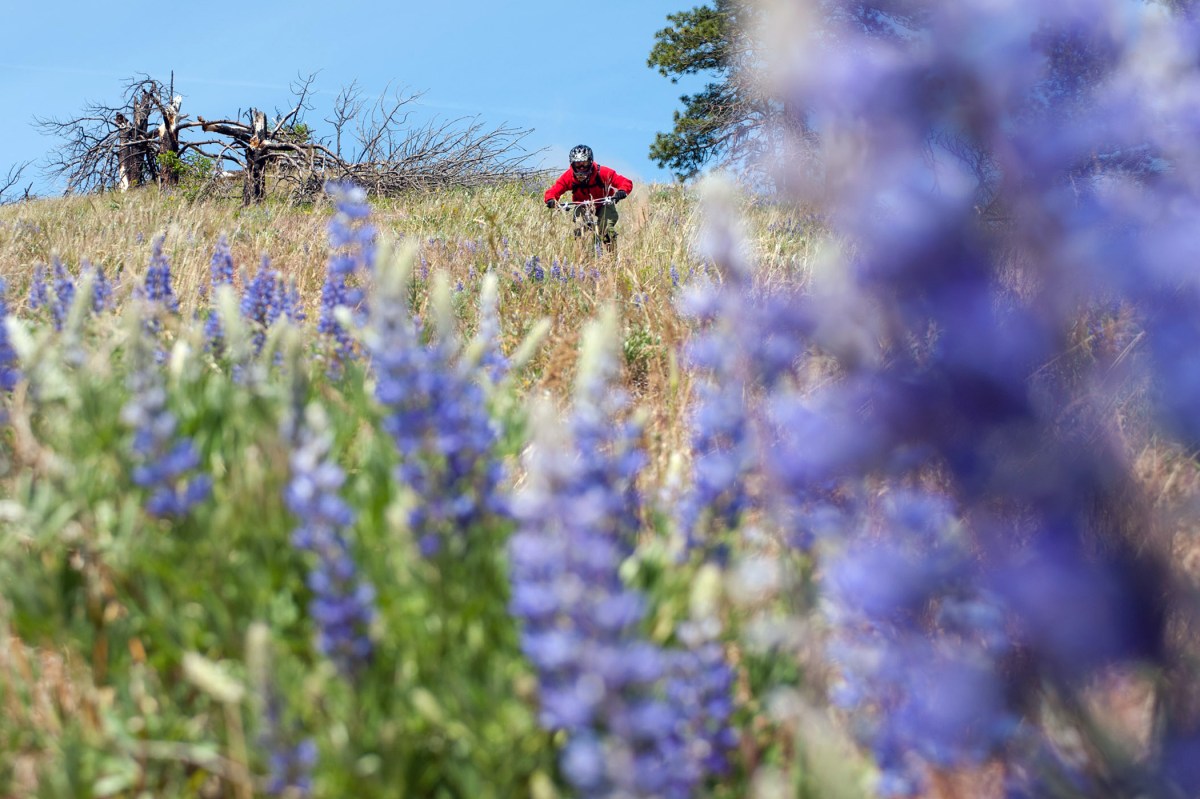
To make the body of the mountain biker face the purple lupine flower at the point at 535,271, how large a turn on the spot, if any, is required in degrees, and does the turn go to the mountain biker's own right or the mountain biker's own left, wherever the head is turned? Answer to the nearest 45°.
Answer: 0° — they already face it

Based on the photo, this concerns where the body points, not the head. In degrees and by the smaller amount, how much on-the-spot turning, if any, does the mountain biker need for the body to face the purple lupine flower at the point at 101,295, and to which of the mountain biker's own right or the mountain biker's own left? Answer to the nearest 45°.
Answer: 0° — they already face it

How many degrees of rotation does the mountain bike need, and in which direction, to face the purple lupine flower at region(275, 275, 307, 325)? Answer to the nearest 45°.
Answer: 0° — it already faces it

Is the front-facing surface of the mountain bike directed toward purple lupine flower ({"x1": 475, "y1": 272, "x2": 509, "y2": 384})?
yes

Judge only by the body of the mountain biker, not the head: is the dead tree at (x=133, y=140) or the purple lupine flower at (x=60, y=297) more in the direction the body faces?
the purple lupine flower

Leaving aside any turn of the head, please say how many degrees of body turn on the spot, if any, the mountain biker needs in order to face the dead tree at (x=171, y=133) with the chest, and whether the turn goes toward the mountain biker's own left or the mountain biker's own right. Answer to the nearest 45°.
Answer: approximately 135° to the mountain biker's own right

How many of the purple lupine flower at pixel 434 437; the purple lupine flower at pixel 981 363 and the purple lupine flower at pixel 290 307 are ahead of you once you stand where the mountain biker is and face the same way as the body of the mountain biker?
3

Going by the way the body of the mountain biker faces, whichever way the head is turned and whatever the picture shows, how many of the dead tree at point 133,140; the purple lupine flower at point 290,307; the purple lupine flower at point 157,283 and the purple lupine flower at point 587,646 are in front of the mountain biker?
3

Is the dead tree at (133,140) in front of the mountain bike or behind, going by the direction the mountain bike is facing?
behind

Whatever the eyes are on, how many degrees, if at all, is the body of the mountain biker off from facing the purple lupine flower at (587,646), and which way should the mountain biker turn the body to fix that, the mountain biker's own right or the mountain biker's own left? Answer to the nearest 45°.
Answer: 0° — they already face it

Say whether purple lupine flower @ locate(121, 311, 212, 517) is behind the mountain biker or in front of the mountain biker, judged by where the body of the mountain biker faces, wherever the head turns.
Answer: in front

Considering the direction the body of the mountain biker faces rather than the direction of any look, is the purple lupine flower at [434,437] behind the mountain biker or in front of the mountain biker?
in front

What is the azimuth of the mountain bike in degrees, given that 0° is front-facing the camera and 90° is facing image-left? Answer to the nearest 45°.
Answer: approximately 0°

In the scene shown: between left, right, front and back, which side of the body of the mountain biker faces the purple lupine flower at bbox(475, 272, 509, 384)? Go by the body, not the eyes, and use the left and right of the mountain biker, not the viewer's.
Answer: front
